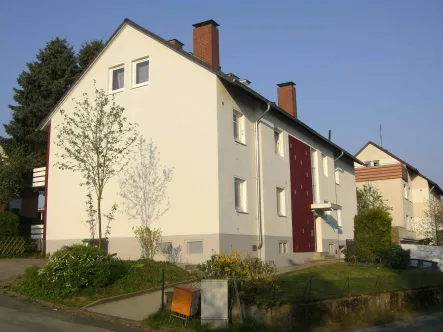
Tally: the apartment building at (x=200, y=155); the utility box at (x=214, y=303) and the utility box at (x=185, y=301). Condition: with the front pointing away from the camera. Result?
0

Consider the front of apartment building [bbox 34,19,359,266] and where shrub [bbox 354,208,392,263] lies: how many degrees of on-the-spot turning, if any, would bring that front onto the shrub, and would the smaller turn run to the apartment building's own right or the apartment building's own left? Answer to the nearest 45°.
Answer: approximately 45° to the apartment building's own left

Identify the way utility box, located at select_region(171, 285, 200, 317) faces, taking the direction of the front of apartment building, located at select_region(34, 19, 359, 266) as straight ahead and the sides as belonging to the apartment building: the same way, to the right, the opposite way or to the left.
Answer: to the right

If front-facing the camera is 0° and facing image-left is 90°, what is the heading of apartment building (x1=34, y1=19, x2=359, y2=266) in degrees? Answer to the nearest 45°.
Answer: approximately 315°

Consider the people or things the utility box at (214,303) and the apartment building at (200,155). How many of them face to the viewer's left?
0

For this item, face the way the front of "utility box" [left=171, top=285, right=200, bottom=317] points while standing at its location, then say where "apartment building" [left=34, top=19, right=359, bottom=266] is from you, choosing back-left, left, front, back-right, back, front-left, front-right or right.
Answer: back-right

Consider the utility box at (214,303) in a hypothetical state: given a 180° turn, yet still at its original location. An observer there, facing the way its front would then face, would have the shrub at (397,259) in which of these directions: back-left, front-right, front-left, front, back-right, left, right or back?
front-right

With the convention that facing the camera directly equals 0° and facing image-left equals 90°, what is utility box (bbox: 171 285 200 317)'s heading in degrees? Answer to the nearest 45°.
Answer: approximately 45°

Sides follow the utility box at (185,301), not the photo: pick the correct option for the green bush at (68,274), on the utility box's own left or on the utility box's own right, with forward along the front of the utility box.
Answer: on the utility box's own right

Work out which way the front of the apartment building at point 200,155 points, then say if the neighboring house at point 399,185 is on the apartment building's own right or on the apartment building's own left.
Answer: on the apartment building's own left

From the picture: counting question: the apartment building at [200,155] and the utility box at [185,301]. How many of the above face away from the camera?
0

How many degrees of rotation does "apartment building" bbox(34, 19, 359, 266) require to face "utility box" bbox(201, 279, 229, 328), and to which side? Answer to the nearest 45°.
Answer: approximately 45° to its right

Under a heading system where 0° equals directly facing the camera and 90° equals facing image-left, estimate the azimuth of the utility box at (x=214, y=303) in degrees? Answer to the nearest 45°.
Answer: approximately 0°

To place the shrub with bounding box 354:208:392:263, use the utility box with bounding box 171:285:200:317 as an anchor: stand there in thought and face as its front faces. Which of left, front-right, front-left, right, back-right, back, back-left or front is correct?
back

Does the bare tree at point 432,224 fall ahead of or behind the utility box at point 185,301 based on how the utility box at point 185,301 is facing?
behind
